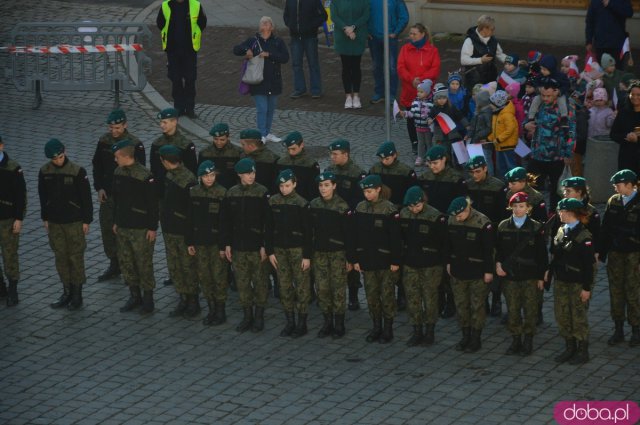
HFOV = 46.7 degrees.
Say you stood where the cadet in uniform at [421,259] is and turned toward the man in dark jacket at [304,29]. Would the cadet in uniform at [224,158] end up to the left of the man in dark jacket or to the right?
left

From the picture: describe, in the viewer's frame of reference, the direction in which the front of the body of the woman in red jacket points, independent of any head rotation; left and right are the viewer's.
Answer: facing the viewer

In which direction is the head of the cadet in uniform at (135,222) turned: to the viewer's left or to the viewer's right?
to the viewer's left

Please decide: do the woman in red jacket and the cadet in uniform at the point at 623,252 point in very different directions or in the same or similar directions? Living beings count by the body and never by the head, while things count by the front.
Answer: same or similar directions

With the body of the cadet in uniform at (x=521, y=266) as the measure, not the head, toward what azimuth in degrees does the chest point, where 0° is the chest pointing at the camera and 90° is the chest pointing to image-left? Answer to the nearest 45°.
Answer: approximately 0°

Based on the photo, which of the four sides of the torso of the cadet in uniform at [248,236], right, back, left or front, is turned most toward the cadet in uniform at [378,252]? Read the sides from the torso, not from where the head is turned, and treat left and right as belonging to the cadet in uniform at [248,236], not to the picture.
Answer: left

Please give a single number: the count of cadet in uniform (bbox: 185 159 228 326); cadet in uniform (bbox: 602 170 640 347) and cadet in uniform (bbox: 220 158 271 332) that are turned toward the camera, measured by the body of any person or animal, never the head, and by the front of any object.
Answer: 3

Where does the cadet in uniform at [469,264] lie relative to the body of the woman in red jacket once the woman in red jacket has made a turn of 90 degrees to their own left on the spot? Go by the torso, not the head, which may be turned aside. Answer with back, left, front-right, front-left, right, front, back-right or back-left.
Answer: right

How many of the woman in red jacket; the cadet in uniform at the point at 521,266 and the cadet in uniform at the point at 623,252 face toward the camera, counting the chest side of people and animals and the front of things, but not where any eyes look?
3

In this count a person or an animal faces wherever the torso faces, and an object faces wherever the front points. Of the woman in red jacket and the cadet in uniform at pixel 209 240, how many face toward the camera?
2

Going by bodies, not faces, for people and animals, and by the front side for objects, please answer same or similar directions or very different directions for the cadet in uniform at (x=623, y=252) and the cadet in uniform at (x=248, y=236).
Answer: same or similar directions

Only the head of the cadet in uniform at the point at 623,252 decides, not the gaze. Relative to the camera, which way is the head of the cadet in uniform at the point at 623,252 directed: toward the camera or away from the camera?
toward the camera

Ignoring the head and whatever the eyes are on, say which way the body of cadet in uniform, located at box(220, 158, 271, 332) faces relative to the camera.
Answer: toward the camera

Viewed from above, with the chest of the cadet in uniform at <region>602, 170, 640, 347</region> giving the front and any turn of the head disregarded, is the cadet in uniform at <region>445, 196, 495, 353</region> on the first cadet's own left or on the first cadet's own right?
on the first cadet's own right
